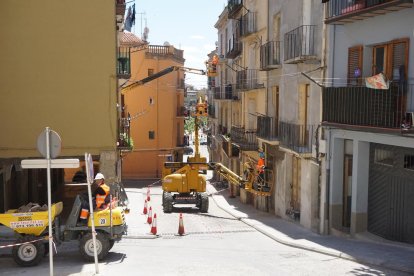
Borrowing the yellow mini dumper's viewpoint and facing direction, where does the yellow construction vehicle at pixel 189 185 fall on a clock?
The yellow construction vehicle is roughly at 4 o'clock from the yellow mini dumper.

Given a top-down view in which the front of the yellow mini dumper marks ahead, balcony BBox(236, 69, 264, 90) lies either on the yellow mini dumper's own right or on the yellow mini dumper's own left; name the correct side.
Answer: on the yellow mini dumper's own right

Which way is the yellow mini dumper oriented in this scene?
to the viewer's left

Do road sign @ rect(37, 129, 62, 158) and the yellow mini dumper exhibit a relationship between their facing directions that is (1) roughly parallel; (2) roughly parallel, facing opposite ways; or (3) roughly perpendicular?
roughly perpendicular

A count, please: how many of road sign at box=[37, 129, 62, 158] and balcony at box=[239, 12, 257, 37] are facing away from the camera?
1

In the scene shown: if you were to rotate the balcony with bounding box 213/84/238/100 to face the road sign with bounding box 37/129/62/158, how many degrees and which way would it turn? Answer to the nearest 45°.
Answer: approximately 45° to its left

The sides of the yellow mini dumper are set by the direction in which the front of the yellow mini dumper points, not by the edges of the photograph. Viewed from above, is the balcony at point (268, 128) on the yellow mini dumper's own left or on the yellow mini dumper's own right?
on the yellow mini dumper's own right

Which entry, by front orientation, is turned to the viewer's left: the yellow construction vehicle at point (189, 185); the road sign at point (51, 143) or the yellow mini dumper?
the yellow mini dumper

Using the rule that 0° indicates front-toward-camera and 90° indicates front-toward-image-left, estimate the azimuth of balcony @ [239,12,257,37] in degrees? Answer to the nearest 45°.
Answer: approximately 45°

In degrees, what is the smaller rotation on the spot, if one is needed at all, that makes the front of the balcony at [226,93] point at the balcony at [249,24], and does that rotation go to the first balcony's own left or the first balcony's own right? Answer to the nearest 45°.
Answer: approximately 45° to the first balcony's own left

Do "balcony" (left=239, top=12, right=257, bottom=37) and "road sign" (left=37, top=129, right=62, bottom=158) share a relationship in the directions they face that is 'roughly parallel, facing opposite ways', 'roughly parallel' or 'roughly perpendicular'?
roughly perpendicular

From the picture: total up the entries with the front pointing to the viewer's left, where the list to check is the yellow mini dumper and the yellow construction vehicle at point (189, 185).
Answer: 1
